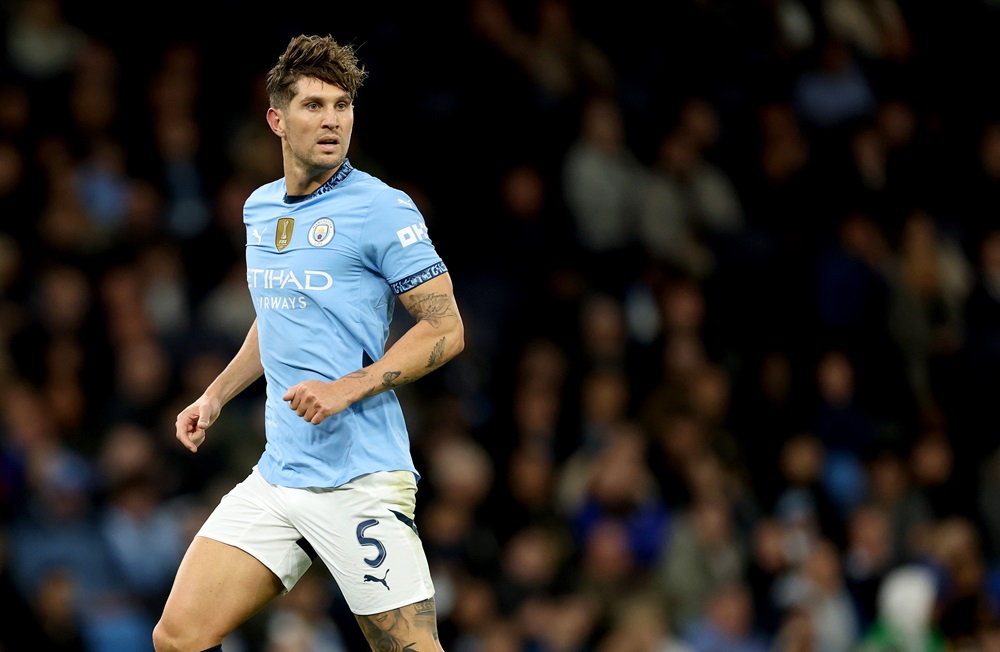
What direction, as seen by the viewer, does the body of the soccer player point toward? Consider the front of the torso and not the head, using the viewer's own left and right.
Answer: facing the viewer and to the left of the viewer
